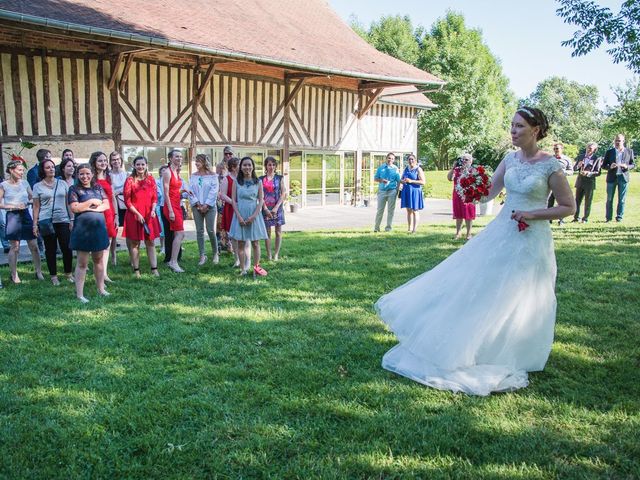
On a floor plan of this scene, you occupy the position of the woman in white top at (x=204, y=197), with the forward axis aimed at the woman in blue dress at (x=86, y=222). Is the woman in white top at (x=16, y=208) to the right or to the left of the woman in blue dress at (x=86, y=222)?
right

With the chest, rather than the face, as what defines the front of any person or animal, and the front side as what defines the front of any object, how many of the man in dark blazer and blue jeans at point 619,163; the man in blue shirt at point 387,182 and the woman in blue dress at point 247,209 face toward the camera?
3

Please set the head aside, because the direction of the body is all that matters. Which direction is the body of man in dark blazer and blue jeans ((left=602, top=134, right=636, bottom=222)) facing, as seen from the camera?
toward the camera

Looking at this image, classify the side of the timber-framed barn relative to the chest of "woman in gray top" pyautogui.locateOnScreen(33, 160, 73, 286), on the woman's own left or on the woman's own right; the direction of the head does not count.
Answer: on the woman's own left

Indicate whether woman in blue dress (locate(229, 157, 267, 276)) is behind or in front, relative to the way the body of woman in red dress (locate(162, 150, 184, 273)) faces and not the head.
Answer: in front

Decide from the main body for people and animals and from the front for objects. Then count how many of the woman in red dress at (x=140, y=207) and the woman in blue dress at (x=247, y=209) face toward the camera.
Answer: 2

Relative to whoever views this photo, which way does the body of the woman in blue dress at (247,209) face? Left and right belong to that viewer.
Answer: facing the viewer

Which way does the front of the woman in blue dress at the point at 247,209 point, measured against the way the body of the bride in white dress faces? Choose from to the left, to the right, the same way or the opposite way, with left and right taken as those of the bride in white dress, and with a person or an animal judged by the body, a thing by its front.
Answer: to the left

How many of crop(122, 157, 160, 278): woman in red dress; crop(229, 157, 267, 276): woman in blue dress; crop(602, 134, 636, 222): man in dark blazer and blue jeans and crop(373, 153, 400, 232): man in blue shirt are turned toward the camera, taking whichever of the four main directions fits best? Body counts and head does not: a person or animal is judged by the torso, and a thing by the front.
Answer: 4

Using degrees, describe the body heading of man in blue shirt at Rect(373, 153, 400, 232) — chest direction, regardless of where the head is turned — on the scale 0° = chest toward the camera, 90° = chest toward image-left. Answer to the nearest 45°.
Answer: approximately 0°

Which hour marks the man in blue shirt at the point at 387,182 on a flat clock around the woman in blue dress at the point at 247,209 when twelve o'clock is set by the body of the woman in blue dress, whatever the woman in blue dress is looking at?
The man in blue shirt is roughly at 7 o'clock from the woman in blue dress.

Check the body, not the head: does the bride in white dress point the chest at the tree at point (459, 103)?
no

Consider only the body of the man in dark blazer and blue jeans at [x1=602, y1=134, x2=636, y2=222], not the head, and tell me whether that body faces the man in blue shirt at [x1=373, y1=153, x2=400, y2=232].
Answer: no

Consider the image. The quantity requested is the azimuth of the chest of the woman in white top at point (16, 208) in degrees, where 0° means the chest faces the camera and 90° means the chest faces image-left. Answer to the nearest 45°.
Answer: approximately 315°

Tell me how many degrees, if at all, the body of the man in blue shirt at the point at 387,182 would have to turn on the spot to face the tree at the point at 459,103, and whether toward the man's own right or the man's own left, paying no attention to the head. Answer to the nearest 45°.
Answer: approximately 180°

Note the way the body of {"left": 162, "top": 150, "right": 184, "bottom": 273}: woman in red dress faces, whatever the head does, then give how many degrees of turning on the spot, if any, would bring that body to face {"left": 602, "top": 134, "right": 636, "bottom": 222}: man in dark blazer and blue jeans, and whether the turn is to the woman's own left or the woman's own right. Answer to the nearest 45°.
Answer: approximately 45° to the woman's own left

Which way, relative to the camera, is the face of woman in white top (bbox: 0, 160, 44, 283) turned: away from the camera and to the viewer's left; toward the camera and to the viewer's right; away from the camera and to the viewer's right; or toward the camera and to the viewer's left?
toward the camera and to the viewer's right

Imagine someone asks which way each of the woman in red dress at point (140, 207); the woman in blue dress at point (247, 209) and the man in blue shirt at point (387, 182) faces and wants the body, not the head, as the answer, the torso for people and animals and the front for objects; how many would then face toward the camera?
3
